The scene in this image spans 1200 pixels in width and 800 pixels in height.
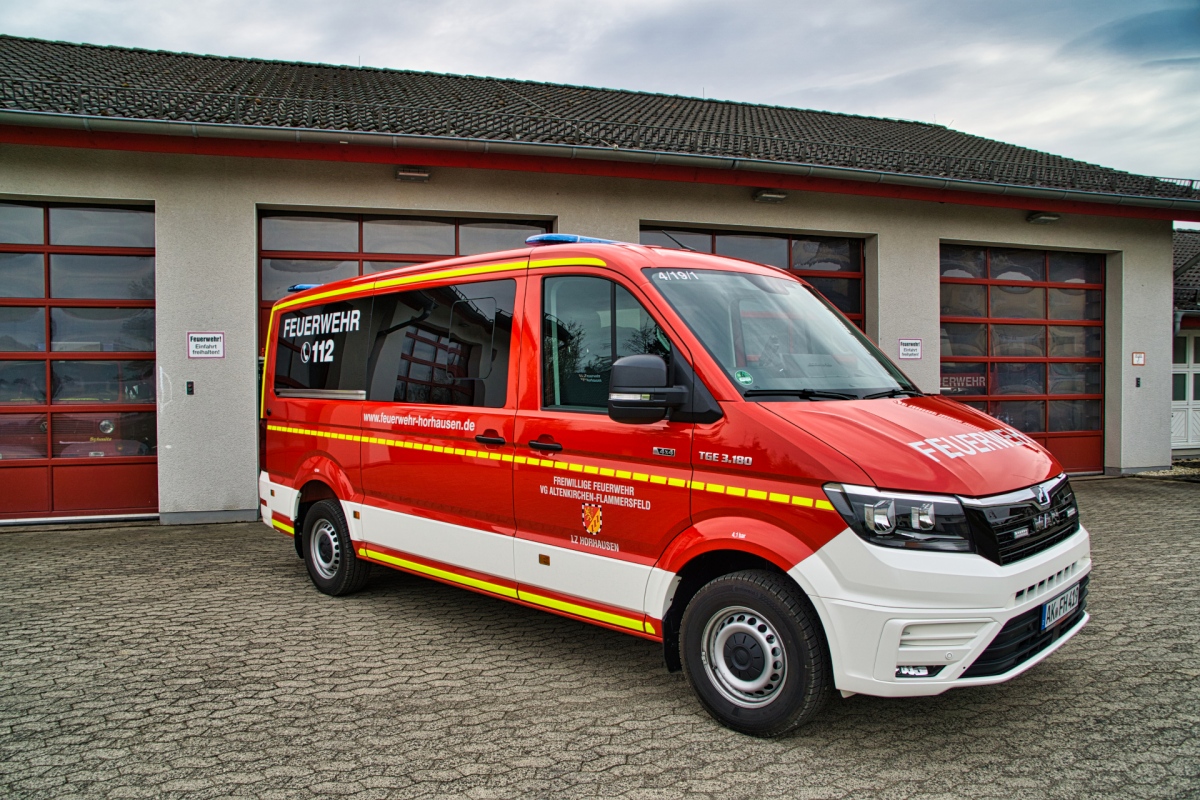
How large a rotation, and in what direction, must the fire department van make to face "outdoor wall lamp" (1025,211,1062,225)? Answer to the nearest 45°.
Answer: approximately 90° to its left

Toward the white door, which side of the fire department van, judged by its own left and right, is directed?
left

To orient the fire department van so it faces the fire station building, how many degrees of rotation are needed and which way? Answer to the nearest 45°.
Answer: approximately 180°

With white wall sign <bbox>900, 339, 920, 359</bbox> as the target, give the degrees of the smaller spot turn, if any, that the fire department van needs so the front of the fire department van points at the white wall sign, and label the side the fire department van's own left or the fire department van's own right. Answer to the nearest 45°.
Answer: approximately 135° to the fire department van's own left

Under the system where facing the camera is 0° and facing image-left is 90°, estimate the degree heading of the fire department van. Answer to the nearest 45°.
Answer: approximately 315°
